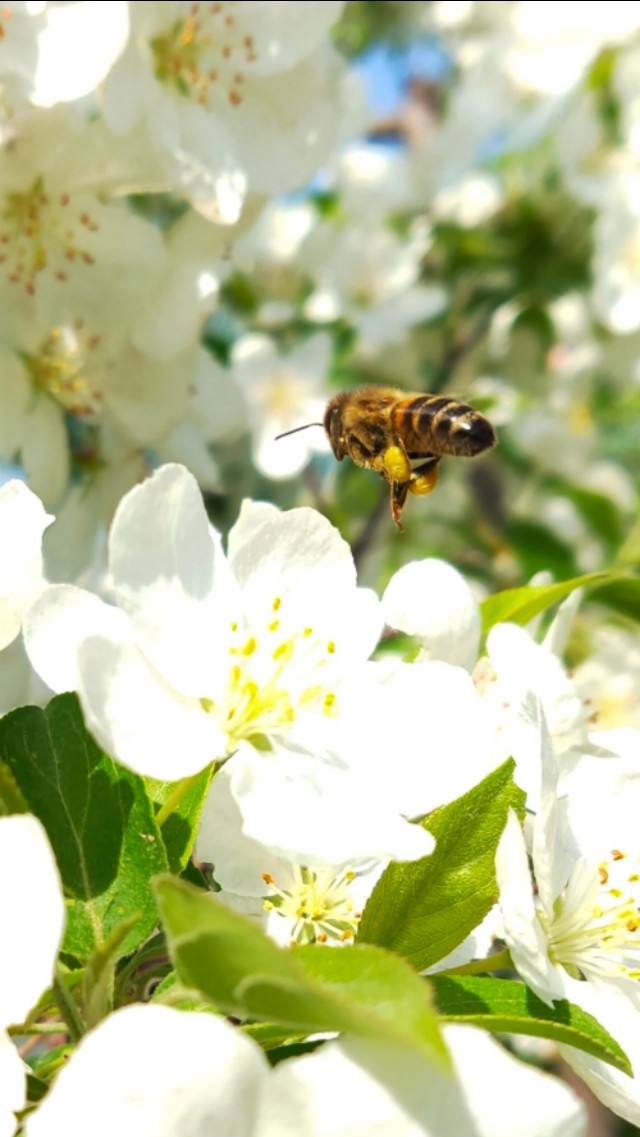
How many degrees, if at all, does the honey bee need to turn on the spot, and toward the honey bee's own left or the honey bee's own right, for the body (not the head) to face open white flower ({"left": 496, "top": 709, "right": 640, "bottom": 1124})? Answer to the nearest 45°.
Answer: approximately 90° to the honey bee's own left

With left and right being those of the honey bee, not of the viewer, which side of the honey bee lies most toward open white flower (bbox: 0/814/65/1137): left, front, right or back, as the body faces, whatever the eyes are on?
front

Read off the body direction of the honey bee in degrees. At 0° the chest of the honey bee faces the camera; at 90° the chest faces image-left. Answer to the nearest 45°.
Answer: approximately 90°

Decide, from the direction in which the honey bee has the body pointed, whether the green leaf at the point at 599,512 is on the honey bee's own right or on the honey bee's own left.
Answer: on the honey bee's own right

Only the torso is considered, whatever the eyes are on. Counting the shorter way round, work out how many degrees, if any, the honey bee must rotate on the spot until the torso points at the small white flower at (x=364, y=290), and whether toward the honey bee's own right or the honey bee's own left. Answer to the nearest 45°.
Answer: approximately 90° to the honey bee's own right
